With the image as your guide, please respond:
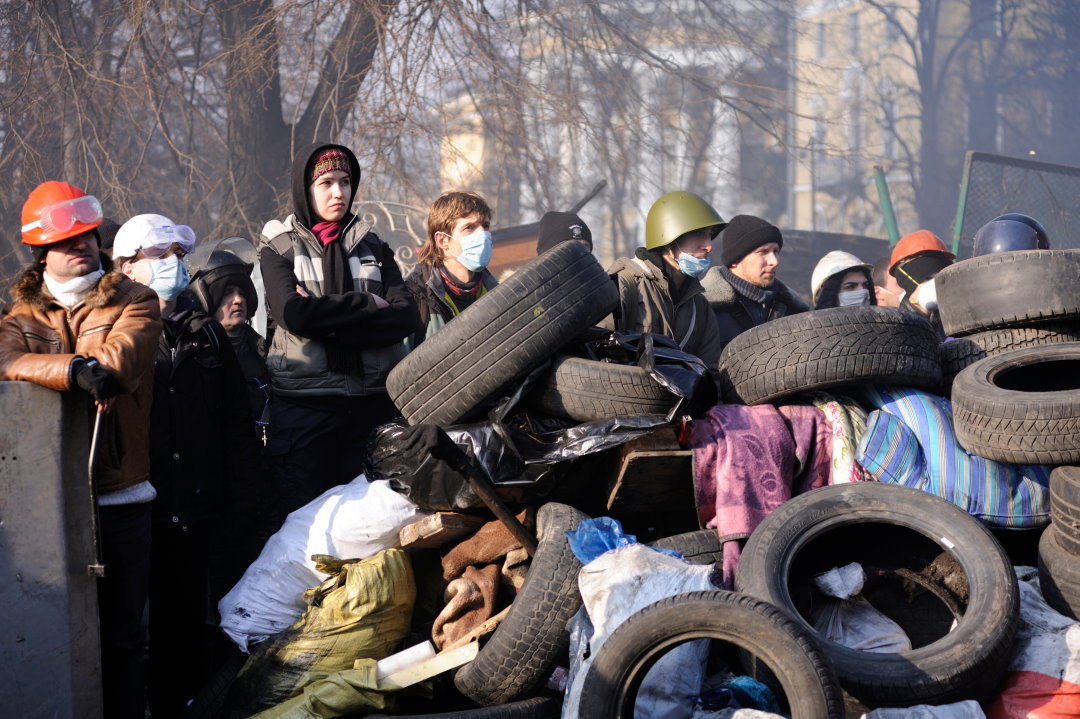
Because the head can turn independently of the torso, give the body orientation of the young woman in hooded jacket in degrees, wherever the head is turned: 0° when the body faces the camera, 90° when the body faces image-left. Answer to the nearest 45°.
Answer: approximately 315°

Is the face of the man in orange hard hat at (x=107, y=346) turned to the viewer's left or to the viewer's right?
to the viewer's right

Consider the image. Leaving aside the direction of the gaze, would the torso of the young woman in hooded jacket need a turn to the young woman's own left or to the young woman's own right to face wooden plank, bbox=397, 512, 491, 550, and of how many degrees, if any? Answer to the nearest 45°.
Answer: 0° — they already face it

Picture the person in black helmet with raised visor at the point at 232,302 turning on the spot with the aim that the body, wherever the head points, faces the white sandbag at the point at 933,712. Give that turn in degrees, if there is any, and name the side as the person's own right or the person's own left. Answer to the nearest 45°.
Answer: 0° — they already face it

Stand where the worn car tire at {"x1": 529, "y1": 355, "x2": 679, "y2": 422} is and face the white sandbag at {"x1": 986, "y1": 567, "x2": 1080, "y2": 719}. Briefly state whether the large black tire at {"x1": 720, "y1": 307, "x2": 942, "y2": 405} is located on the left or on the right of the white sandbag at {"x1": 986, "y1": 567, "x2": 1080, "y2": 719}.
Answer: left

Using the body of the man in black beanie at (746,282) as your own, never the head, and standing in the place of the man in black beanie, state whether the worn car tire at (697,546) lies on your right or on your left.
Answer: on your right

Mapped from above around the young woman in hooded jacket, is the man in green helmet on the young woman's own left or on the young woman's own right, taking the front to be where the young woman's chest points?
on the young woman's own left

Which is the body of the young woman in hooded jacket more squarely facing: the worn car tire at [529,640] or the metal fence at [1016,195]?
the worn car tire
